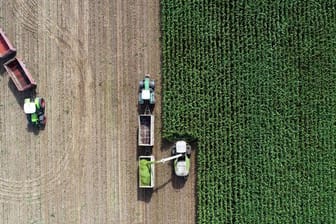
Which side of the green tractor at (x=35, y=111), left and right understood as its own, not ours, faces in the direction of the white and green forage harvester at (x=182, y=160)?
left

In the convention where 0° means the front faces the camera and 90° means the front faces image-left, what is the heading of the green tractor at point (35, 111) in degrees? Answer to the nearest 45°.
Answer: approximately 0°
